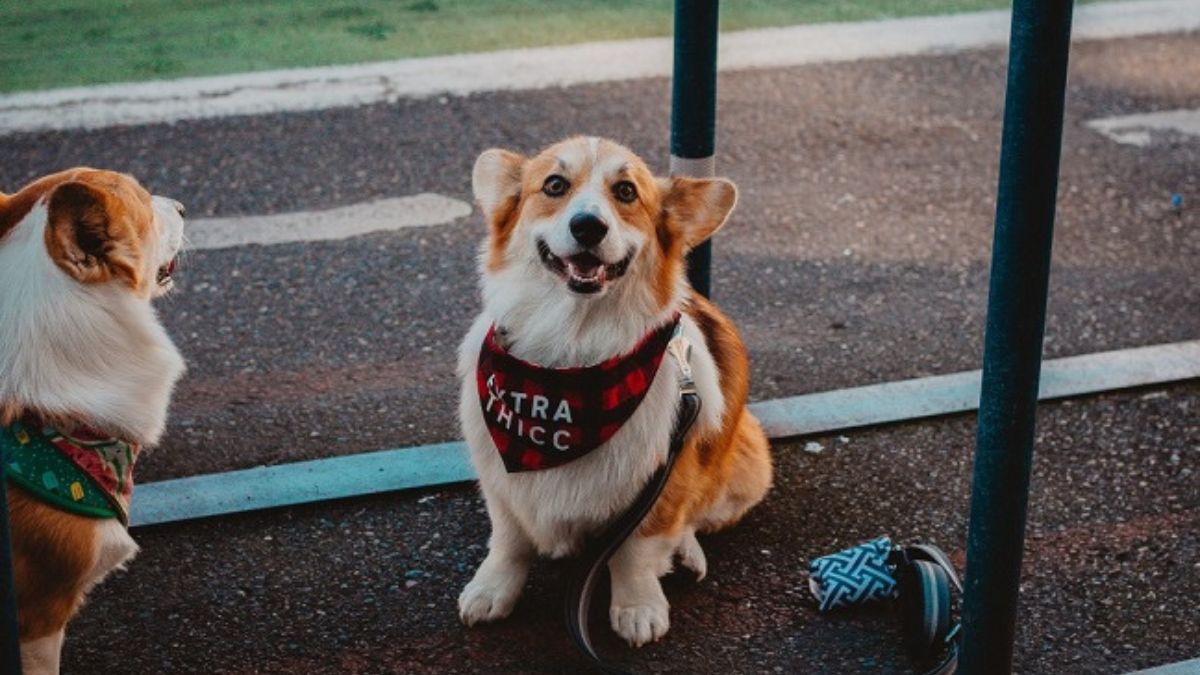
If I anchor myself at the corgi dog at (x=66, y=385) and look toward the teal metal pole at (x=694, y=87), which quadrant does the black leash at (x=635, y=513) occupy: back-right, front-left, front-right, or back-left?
front-right

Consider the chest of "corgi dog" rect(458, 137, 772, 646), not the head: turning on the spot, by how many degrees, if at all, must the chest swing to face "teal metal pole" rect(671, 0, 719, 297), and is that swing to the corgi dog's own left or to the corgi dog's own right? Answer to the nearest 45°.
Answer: approximately 135° to the corgi dog's own right

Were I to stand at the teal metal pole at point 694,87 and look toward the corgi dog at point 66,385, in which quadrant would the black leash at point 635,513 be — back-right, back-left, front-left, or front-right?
front-left

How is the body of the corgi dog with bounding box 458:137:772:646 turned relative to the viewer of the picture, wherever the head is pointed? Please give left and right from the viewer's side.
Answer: facing the viewer and to the left of the viewer

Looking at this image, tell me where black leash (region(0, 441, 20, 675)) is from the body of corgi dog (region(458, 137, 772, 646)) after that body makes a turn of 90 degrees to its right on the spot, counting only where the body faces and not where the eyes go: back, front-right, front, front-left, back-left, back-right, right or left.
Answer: left

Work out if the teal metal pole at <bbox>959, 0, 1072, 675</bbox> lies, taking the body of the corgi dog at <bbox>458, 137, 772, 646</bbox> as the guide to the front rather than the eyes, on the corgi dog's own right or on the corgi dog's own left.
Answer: on the corgi dog's own left
